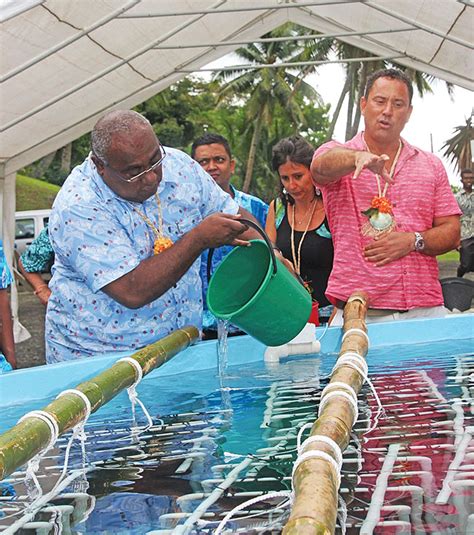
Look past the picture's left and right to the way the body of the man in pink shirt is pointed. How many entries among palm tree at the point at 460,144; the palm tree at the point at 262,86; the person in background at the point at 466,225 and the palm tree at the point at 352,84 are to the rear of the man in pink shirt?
4

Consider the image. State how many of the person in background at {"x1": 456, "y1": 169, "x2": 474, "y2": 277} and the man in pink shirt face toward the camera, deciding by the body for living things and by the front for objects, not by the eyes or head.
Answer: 2

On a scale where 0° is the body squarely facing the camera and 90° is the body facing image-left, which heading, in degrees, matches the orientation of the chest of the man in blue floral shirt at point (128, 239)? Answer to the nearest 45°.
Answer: approximately 315°

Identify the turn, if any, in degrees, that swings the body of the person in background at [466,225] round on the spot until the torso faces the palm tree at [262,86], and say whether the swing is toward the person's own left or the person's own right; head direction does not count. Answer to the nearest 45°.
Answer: approximately 180°

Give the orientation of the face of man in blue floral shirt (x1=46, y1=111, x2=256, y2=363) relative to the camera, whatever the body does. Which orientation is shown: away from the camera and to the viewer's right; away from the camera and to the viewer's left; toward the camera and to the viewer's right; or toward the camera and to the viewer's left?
toward the camera and to the viewer's right

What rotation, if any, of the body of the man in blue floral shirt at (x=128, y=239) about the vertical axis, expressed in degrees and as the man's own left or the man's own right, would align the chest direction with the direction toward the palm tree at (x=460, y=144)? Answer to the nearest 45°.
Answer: approximately 90° to the man's own left

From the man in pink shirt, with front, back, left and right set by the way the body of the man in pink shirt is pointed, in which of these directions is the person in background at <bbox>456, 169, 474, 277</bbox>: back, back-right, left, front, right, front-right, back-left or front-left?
back

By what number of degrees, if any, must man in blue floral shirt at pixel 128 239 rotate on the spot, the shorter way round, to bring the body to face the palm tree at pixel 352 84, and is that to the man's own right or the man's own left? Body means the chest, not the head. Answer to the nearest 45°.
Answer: approximately 135° to the man's own left

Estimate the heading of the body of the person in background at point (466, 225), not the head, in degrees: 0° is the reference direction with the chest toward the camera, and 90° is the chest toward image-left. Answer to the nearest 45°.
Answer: approximately 0°
